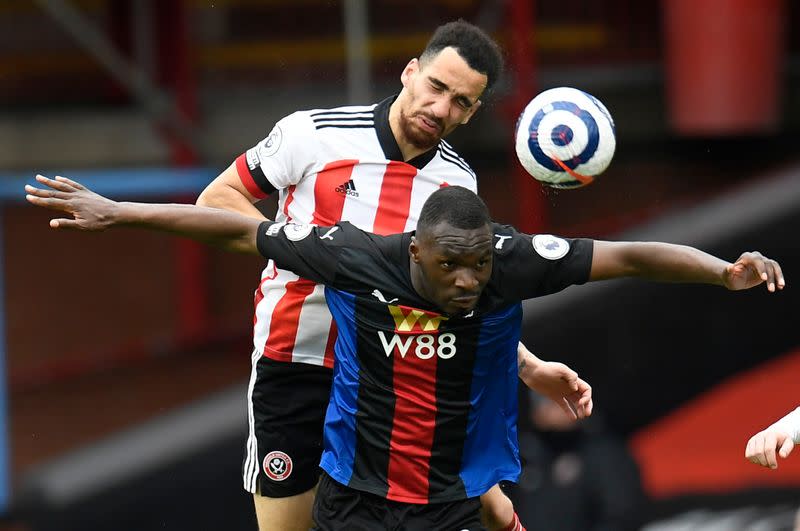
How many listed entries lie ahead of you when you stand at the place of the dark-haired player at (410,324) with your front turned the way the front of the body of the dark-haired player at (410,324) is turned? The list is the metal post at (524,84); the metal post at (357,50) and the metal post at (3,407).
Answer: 0

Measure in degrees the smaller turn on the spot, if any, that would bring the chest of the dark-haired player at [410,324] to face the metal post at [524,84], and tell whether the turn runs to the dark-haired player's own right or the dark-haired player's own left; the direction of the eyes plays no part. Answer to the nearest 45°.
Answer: approximately 180°

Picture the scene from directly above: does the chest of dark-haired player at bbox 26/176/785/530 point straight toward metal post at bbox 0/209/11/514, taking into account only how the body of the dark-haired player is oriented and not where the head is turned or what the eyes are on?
no

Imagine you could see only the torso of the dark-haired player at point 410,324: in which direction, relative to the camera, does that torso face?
toward the camera

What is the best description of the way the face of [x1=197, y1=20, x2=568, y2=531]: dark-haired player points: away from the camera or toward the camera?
toward the camera

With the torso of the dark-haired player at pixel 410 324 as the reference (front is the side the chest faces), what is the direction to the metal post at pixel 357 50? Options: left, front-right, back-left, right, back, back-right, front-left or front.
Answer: back
